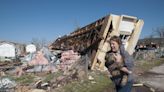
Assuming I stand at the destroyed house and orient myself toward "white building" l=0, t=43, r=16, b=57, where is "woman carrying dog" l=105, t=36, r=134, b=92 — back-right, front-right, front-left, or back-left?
back-left

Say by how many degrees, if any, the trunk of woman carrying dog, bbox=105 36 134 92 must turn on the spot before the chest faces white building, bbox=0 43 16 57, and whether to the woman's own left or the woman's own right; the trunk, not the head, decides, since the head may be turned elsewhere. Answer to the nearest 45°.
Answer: approximately 90° to the woman's own right

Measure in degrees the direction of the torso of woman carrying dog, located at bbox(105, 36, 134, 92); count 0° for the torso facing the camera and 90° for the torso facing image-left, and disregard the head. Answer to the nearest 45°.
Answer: approximately 45°

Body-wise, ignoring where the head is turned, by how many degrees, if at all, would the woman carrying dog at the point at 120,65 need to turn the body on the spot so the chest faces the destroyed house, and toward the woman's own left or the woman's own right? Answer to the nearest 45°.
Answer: approximately 135° to the woman's own right

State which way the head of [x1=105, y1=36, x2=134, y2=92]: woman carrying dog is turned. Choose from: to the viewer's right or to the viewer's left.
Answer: to the viewer's left
